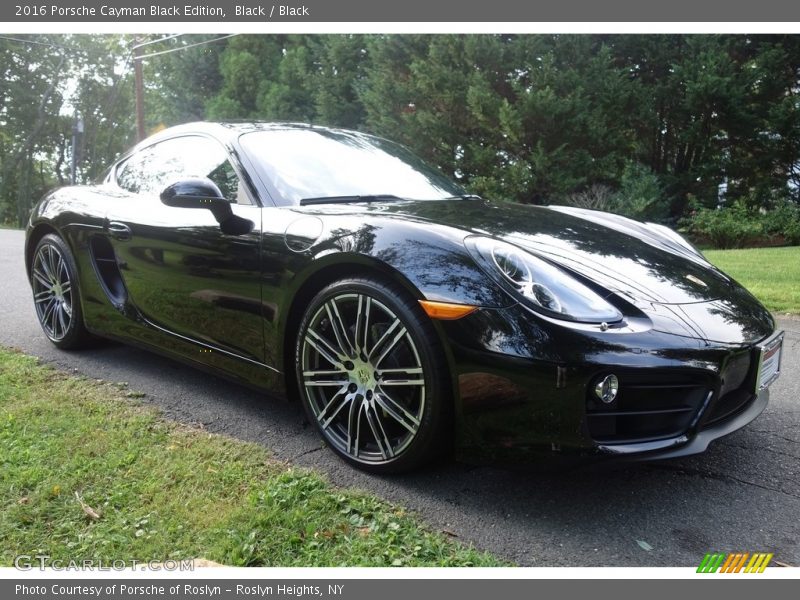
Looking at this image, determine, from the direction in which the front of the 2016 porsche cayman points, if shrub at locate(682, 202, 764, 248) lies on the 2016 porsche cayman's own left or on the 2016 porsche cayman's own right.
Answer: on the 2016 porsche cayman's own left

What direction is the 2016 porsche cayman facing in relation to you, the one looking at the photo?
facing the viewer and to the right of the viewer
